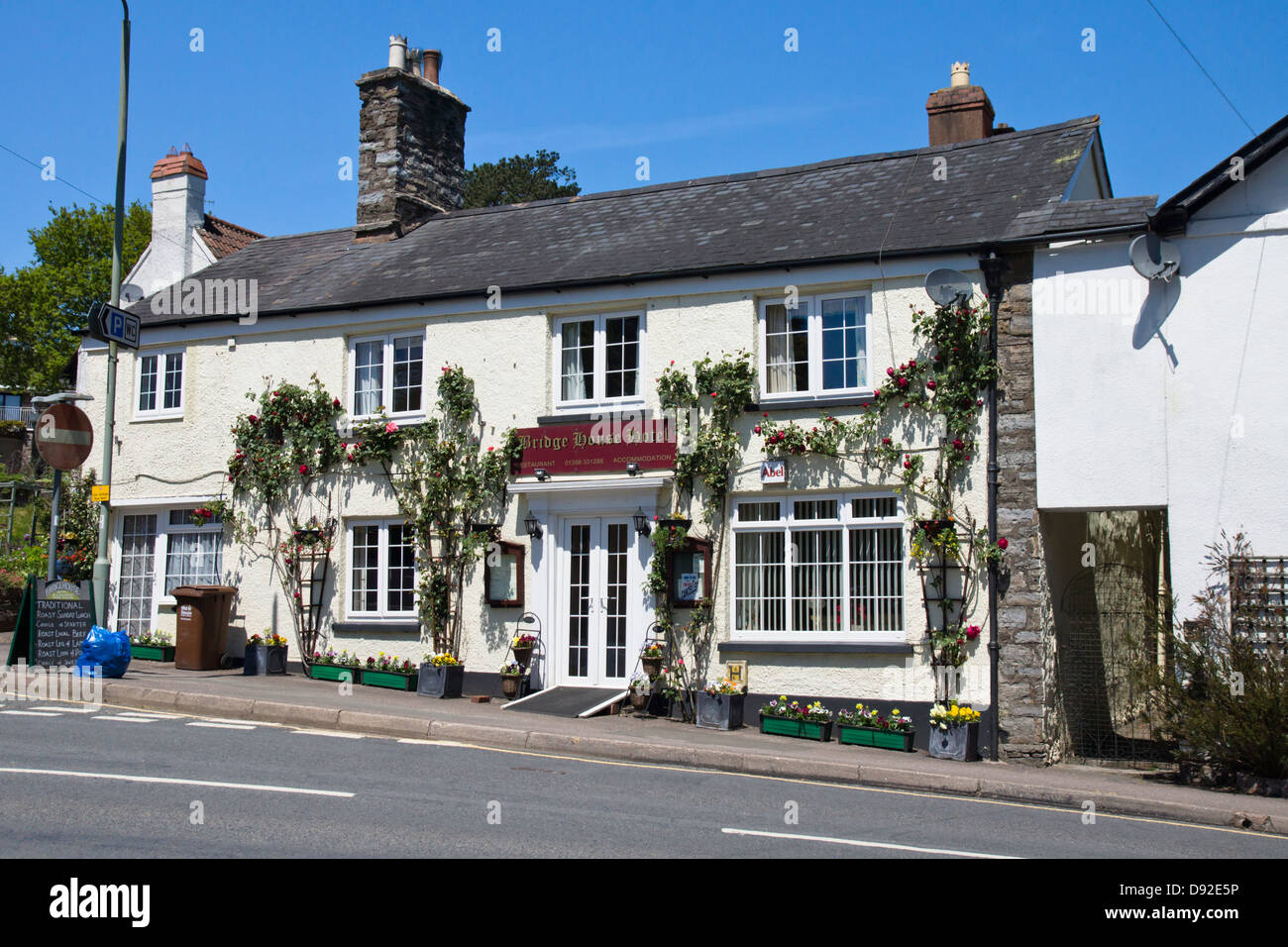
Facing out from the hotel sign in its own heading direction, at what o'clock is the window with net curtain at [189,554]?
The window with net curtain is roughly at 4 o'clock from the hotel sign.

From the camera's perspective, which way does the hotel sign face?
toward the camera

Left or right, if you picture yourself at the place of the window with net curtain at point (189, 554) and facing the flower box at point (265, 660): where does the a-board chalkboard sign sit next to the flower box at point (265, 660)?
right

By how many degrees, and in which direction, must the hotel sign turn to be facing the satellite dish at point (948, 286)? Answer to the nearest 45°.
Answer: approximately 45° to its left

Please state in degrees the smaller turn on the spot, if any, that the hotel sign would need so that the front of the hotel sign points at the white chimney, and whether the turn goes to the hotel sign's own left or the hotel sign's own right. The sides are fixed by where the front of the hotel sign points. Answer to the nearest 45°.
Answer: approximately 135° to the hotel sign's own right

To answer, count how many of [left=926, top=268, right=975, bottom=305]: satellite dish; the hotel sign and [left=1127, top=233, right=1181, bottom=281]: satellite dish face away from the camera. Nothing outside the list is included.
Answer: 0
